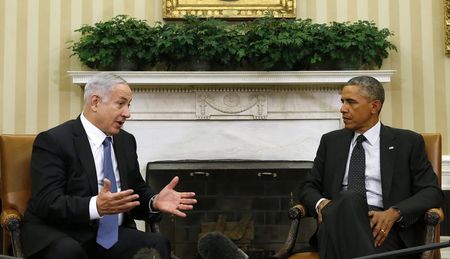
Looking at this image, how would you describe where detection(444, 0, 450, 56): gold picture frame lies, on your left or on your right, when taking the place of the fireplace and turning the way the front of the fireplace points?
on your left

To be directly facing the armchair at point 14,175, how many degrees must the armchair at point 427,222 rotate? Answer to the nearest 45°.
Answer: approximately 45° to its right

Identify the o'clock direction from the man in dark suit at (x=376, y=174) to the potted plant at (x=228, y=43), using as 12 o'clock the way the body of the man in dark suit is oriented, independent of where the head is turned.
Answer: The potted plant is roughly at 3 o'clock from the man in dark suit.

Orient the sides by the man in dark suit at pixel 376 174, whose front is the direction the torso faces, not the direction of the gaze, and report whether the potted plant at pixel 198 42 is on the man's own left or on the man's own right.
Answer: on the man's own right

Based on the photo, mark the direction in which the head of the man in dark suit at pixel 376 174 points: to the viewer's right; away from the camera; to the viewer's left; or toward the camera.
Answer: to the viewer's left

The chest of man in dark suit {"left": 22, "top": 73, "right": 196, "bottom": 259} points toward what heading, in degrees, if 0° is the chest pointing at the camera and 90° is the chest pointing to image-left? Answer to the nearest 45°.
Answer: approximately 315°

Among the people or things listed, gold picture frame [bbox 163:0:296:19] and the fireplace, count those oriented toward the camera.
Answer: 2

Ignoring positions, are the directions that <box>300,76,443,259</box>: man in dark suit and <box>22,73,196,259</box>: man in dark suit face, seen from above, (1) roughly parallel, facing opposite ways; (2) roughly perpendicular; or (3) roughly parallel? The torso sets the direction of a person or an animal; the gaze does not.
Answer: roughly perpendicular

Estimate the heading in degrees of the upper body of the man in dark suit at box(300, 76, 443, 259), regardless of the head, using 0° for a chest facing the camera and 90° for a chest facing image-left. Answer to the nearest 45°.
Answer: approximately 45°

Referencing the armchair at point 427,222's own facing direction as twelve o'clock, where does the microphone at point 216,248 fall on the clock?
The microphone is roughly at 12 o'clock from the armchair.

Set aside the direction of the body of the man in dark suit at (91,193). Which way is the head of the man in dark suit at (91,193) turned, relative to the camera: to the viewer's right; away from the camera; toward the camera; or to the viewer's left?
to the viewer's right

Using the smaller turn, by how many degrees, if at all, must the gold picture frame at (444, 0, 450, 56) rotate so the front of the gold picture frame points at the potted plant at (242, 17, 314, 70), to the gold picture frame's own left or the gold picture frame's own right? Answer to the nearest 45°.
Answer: approximately 45° to the gold picture frame's own right
